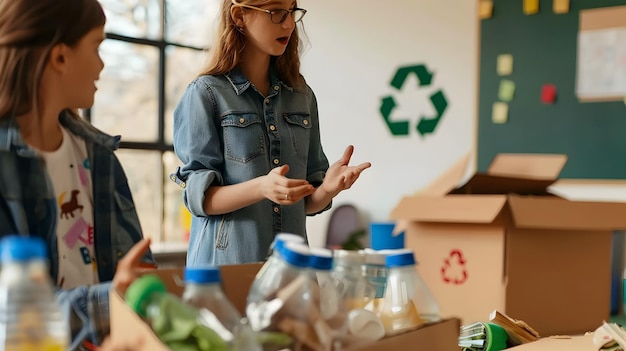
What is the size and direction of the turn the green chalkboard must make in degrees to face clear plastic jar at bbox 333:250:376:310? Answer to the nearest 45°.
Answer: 0° — it already faces it

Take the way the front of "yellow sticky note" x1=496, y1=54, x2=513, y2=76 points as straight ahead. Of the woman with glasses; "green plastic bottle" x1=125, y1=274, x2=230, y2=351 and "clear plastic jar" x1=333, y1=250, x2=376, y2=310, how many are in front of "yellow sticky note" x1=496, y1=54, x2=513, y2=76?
3

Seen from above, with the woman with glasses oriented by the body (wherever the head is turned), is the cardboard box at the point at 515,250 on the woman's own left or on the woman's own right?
on the woman's own left

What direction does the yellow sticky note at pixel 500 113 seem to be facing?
toward the camera

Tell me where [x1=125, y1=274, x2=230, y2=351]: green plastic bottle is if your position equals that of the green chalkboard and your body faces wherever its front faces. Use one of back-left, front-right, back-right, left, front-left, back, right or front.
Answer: front

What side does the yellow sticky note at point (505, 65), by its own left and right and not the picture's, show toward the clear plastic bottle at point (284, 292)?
front

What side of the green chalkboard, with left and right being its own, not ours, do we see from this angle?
front

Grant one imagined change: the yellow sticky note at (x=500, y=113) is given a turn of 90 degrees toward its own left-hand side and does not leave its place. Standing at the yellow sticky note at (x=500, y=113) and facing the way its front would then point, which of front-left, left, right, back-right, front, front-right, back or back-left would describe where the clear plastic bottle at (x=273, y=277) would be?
right

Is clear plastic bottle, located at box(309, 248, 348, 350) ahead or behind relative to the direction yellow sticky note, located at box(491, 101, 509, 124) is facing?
ahead

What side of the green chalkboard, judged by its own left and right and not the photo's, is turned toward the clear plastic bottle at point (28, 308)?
front

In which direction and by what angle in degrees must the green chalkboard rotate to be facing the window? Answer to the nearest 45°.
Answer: approximately 90° to its right

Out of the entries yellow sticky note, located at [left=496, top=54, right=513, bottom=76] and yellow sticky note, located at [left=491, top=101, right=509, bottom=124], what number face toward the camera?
2

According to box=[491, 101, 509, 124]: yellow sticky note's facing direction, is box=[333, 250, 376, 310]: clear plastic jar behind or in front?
in front

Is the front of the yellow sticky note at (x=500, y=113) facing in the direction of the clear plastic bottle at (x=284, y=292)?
yes
